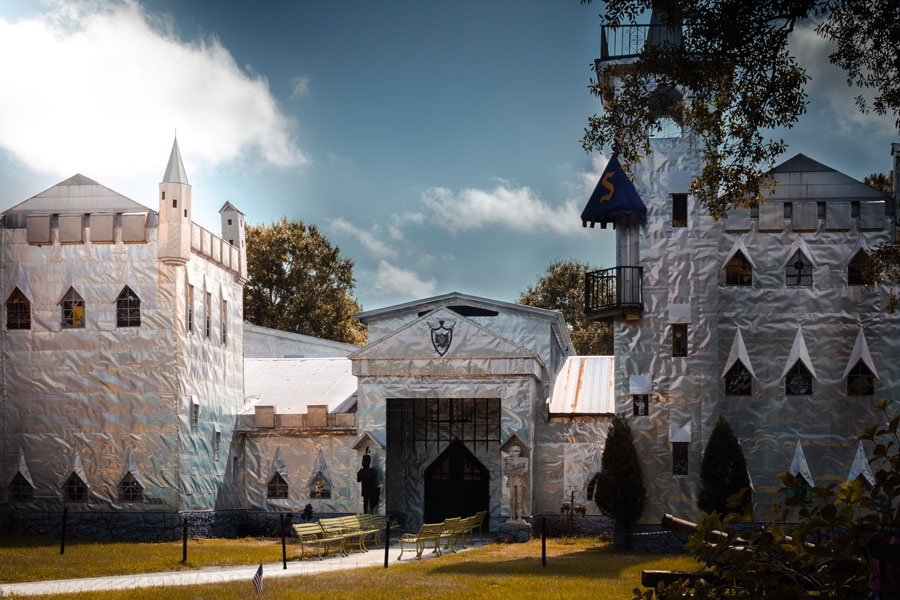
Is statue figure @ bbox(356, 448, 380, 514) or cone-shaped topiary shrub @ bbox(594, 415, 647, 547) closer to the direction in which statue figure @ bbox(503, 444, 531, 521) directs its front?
the cone-shaped topiary shrub

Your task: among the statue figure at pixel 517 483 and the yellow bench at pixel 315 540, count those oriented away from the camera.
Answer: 0

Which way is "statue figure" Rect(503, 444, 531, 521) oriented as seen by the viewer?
toward the camera

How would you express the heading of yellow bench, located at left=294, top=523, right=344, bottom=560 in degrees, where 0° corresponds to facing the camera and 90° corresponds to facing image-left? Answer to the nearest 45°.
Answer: approximately 315°

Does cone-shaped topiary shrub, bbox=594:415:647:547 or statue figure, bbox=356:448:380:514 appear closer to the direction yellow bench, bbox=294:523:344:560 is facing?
the cone-shaped topiary shrub

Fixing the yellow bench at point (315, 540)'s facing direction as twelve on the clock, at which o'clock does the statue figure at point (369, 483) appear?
The statue figure is roughly at 8 o'clock from the yellow bench.

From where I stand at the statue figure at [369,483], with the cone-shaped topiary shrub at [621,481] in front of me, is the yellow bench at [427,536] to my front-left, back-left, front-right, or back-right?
front-right

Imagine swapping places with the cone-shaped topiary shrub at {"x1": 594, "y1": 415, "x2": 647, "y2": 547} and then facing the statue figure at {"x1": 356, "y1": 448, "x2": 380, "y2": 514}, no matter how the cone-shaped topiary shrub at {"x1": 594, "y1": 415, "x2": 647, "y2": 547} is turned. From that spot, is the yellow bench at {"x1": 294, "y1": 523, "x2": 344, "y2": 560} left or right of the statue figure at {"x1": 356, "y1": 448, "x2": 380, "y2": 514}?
left

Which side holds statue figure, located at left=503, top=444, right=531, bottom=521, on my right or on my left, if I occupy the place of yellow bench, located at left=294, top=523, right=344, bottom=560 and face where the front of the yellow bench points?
on my left
